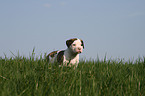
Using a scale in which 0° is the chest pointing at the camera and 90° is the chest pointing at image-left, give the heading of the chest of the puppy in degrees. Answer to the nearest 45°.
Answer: approximately 315°
